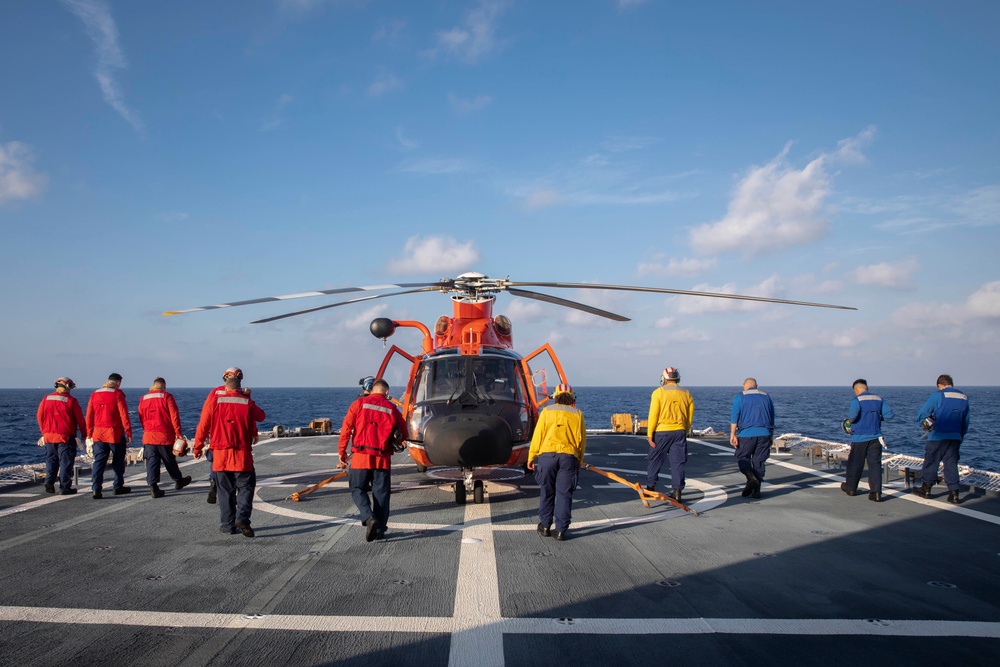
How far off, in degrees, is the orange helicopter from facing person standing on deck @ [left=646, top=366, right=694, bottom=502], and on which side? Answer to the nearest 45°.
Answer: approximately 90° to its left

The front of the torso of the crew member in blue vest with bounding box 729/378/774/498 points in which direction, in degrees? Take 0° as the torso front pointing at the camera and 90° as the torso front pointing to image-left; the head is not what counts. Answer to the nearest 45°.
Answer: approximately 180°

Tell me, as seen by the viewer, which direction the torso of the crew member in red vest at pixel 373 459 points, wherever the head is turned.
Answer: away from the camera

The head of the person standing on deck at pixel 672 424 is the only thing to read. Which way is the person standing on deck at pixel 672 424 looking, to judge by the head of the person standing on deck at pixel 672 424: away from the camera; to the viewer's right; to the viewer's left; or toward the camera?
away from the camera

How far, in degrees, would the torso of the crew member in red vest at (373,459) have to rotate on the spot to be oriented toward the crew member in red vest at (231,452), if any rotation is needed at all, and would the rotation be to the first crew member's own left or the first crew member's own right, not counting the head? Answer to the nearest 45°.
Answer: approximately 90° to the first crew member's own left

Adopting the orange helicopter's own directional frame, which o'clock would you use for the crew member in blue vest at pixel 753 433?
The crew member in blue vest is roughly at 9 o'clock from the orange helicopter.

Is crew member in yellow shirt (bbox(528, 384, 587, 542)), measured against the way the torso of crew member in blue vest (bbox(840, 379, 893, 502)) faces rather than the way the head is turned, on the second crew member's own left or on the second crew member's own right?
on the second crew member's own left

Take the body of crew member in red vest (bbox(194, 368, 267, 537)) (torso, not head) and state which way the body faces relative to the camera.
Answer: away from the camera

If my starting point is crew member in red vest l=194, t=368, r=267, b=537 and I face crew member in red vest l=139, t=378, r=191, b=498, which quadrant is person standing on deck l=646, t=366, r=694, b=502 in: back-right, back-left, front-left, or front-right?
back-right

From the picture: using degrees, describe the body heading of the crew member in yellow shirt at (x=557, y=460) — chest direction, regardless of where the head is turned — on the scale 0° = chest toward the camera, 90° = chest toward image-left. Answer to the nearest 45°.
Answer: approximately 180°

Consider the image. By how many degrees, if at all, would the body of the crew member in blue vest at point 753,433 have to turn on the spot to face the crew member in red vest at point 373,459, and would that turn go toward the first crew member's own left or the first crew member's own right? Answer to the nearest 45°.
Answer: approximately 135° to the first crew member's own left
